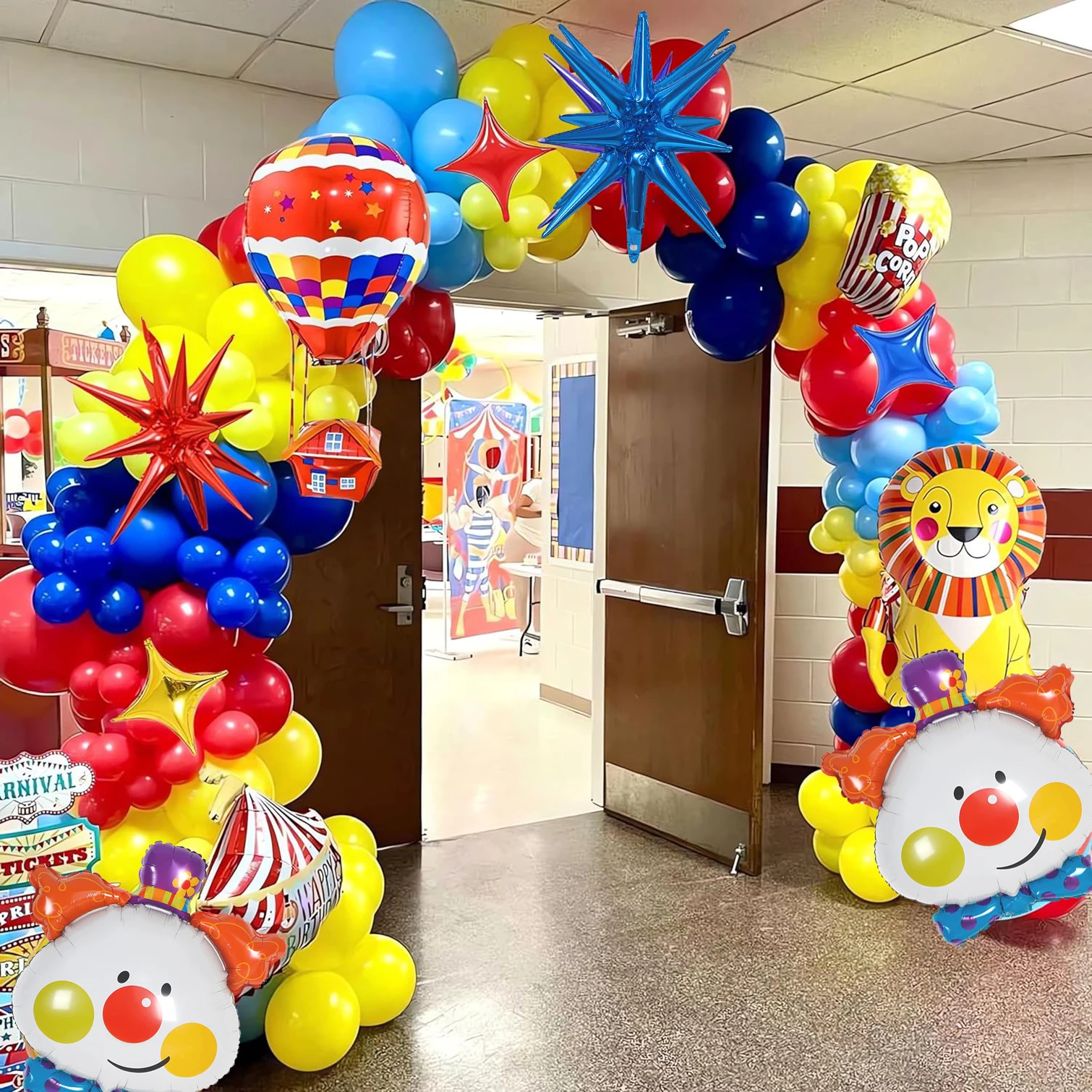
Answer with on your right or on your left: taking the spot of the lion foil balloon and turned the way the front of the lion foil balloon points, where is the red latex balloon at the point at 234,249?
on your right

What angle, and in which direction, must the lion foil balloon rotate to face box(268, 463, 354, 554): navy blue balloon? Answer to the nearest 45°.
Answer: approximately 45° to its right

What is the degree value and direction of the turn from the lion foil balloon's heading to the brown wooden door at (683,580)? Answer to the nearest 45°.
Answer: approximately 135° to its right

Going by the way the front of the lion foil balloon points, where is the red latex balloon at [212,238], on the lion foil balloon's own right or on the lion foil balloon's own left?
on the lion foil balloon's own right

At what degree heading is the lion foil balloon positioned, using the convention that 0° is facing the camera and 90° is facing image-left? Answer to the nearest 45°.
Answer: approximately 0°

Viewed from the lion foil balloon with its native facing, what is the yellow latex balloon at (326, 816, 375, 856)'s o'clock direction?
The yellow latex balloon is roughly at 2 o'clock from the lion foil balloon.

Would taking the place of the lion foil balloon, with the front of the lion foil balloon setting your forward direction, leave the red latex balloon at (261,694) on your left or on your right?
on your right
